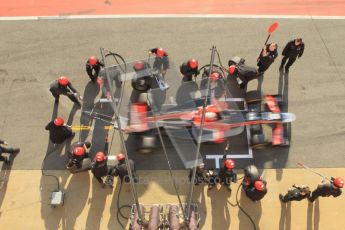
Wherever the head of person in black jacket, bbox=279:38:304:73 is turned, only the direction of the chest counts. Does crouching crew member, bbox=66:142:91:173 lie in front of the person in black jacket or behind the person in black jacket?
in front

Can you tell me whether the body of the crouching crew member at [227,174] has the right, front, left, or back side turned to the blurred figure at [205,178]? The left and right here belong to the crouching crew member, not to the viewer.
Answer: left

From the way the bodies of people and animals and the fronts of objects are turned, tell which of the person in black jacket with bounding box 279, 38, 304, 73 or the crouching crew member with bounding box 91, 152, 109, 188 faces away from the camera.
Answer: the crouching crew member

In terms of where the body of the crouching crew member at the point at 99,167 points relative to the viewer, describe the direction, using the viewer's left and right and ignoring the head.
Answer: facing away from the viewer

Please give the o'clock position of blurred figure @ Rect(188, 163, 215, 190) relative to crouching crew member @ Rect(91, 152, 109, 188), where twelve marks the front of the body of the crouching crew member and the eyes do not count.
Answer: The blurred figure is roughly at 3 o'clock from the crouching crew member.

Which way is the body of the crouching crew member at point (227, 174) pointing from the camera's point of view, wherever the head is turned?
away from the camera

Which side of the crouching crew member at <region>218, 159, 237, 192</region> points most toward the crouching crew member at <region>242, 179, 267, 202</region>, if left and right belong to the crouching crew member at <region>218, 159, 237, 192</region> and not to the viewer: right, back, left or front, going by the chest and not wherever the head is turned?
right

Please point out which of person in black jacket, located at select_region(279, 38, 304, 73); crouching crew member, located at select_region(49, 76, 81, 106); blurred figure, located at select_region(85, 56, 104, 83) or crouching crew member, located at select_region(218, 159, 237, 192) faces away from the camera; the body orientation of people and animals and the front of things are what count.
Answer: crouching crew member, located at select_region(218, 159, 237, 192)

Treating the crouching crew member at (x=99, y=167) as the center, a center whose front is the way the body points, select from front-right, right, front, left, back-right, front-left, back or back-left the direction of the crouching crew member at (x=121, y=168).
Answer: right
